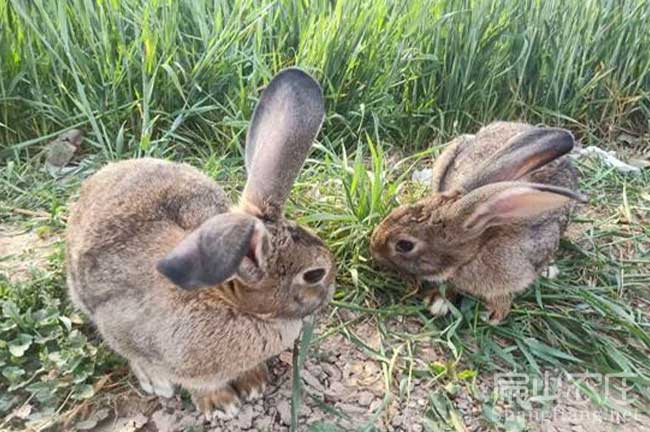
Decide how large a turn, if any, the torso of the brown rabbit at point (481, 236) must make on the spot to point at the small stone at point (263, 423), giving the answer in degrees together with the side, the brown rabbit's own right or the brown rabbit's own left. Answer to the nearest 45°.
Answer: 0° — it already faces it

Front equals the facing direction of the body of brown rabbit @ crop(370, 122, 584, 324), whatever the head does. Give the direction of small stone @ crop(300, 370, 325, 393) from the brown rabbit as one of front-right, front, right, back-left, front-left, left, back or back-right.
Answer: front

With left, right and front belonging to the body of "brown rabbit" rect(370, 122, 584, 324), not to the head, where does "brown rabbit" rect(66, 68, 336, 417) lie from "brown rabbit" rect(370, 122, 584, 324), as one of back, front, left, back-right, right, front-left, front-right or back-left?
front

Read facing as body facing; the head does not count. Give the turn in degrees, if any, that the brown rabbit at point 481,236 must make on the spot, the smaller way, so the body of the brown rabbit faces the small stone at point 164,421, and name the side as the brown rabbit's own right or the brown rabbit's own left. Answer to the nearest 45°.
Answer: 0° — it already faces it

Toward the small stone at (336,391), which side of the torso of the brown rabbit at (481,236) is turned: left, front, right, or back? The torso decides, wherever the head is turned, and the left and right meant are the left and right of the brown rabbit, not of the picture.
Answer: front

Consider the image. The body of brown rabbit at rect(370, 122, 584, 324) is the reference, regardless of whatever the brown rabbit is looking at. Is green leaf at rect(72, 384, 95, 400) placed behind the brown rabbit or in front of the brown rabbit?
in front

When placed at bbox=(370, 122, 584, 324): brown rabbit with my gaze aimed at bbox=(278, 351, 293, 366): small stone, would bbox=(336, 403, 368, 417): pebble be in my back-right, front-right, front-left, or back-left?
front-left

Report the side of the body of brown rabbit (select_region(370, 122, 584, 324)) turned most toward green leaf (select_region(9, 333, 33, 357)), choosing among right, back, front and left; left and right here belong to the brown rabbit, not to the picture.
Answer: front

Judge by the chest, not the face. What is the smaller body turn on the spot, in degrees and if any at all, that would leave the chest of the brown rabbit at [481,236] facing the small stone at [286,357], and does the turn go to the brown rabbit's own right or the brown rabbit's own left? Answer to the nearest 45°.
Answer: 0° — it already faces it

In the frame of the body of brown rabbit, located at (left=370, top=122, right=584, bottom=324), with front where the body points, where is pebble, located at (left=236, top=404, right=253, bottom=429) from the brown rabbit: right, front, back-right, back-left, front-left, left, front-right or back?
front

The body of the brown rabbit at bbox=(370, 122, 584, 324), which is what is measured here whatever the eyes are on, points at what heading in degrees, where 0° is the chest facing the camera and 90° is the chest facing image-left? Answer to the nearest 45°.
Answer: approximately 45°

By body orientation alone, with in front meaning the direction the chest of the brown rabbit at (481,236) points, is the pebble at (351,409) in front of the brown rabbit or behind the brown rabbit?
in front
